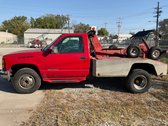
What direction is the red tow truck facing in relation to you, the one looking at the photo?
facing to the left of the viewer
